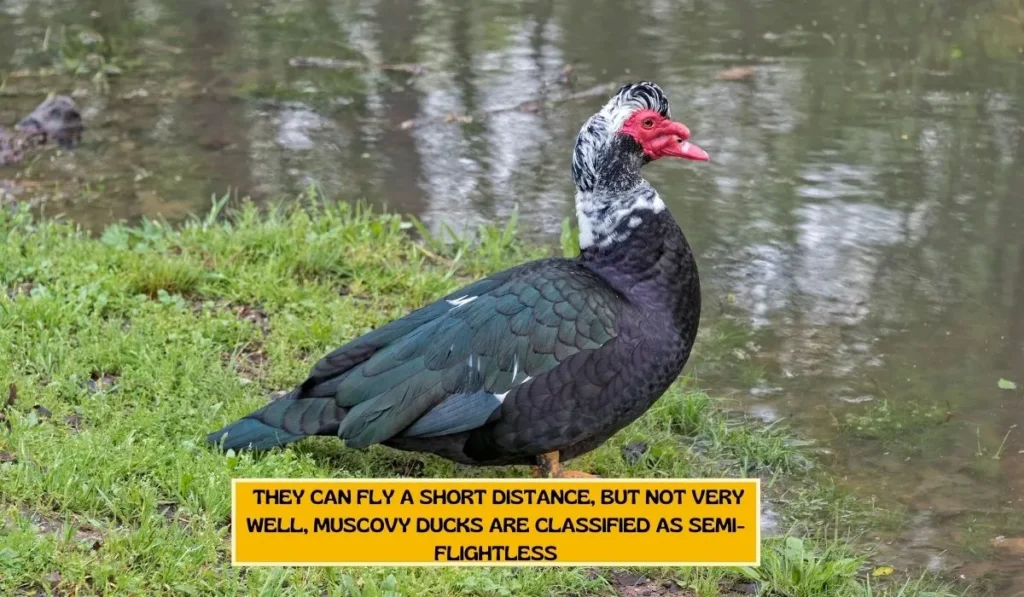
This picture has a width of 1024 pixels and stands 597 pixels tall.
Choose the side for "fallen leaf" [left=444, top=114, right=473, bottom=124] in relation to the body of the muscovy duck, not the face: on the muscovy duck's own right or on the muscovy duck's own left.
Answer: on the muscovy duck's own left

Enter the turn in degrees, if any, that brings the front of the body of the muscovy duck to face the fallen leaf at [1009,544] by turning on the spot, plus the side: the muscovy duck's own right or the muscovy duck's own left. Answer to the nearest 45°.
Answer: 0° — it already faces it

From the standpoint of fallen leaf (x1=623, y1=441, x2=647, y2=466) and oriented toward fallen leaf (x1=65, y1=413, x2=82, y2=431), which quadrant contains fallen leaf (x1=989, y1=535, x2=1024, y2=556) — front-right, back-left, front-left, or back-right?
back-left

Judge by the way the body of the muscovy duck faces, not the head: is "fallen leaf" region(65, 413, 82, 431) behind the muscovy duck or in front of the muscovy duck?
behind

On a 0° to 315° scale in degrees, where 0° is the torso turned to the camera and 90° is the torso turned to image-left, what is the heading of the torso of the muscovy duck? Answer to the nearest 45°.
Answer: approximately 270°
